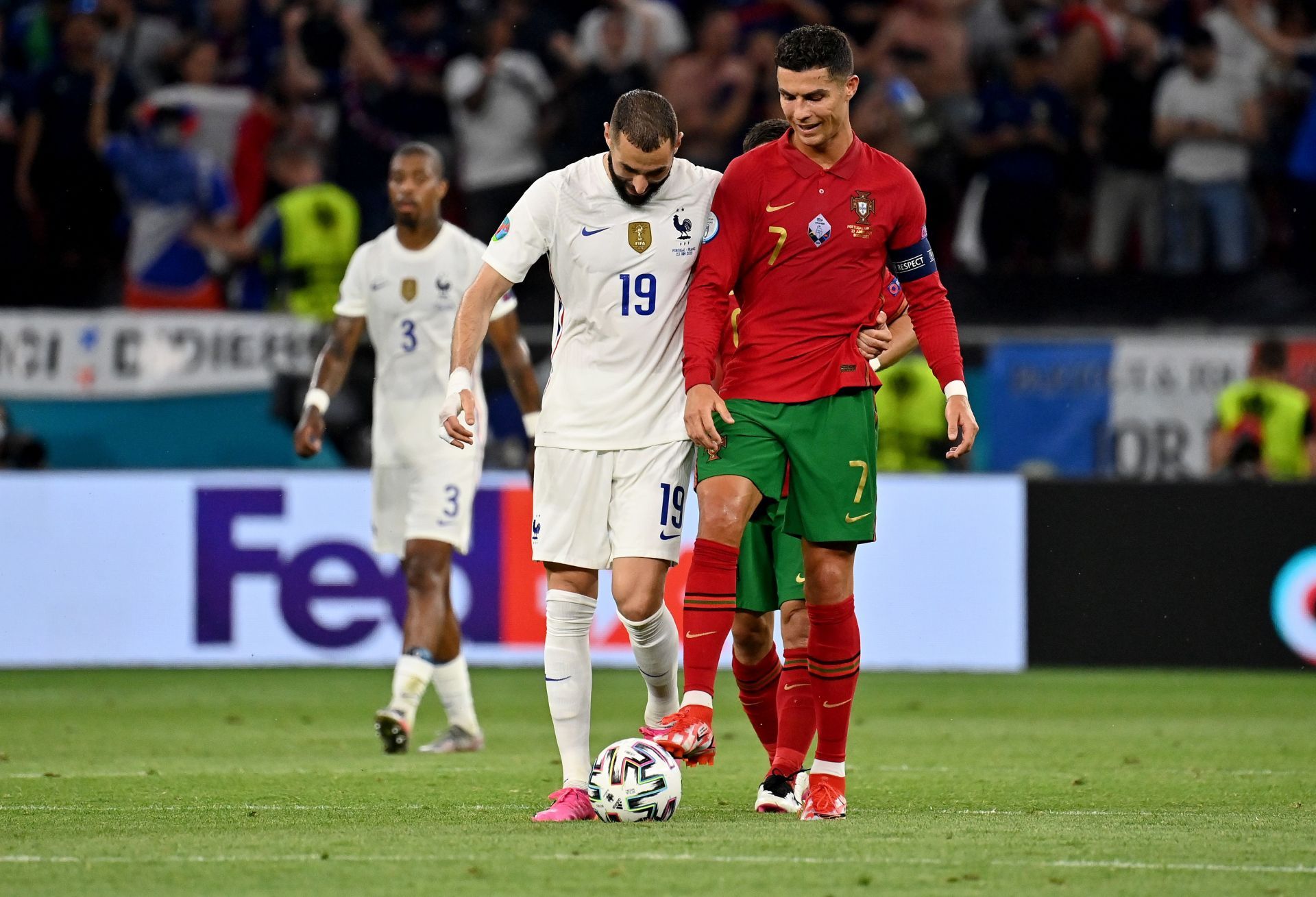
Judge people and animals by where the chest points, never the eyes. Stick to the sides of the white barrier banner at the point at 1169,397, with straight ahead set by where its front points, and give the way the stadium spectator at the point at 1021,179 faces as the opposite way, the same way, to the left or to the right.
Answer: the same way

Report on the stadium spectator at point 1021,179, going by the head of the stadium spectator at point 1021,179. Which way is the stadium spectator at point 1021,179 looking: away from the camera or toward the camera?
toward the camera

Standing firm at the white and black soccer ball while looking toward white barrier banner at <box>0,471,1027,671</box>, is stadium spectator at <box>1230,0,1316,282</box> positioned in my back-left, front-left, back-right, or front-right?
front-right

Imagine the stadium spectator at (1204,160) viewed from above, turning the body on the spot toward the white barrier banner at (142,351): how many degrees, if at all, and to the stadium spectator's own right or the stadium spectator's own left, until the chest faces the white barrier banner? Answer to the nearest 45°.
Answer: approximately 45° to the stadium spectator's own right

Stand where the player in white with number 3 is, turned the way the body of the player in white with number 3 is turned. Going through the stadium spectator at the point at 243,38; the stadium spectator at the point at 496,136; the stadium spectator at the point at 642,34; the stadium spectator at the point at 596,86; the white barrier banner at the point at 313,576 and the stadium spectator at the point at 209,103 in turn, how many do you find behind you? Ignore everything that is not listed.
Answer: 6

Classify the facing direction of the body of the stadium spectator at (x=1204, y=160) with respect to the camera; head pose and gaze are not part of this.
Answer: toward the camera

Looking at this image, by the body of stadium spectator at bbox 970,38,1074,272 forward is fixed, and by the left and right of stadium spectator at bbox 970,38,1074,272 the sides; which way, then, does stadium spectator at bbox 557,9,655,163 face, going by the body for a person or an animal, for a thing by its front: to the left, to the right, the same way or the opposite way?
the same way

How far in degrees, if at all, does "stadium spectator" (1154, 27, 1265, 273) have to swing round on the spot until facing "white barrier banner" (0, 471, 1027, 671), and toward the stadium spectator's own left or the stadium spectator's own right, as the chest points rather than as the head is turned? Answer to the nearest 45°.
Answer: approximately 45° to the stadium spectator's own right

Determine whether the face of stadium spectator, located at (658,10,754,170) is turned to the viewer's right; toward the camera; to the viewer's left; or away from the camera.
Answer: toward the camera

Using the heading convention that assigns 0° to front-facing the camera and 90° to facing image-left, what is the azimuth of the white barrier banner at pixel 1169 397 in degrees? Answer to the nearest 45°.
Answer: approximately 0°

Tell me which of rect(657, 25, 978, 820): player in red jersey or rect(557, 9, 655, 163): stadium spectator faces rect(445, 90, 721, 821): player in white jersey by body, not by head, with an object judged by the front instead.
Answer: the stadium spectator

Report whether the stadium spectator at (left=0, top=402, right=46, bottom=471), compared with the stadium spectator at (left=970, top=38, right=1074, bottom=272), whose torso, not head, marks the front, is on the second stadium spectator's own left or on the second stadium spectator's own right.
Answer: on the second stadium spectator's own right

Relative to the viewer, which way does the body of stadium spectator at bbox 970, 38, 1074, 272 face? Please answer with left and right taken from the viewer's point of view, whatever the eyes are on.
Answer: facing the viewer
